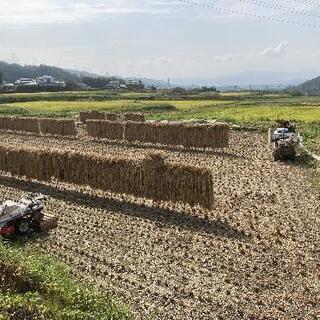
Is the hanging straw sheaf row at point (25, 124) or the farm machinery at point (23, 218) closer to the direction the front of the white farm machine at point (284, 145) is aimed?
the farm machinery

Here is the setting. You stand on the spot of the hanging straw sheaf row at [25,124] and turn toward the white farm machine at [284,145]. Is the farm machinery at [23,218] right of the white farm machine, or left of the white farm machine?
right

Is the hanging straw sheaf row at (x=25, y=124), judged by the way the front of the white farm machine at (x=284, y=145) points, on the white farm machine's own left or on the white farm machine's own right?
on the white farm machine's own right

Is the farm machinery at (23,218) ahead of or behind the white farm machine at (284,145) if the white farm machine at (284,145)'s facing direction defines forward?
ahead

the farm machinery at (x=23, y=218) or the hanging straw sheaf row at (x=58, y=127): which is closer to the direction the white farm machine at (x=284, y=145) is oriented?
the farm machinery

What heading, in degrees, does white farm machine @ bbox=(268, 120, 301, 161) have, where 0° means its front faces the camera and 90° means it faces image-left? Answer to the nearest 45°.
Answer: approximately 0°

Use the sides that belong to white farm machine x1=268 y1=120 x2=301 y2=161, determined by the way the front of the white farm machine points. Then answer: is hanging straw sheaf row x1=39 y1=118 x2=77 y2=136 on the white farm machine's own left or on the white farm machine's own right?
on the white farm machine's own right
